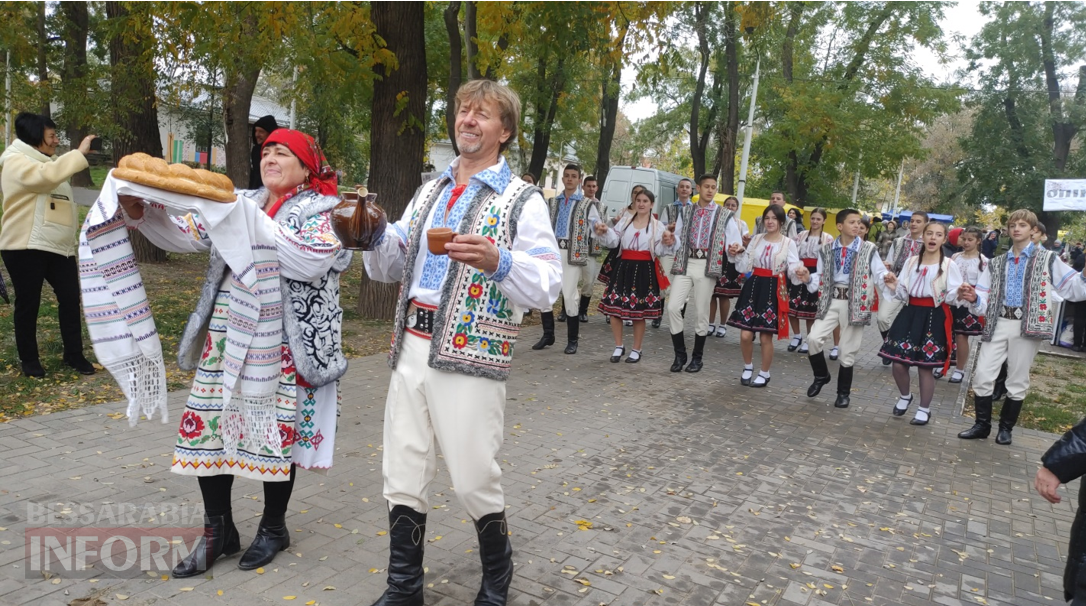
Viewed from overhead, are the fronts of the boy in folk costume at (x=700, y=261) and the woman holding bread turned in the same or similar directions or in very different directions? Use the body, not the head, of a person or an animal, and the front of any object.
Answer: same or similar directions

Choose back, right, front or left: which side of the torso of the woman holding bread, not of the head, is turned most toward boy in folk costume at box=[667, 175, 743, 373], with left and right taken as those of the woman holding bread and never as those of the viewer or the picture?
back

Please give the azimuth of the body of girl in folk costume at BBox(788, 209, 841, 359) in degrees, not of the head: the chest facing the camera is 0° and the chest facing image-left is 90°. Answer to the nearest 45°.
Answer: approximately 45°

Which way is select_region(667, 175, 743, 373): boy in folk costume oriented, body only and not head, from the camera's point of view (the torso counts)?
toward the camera

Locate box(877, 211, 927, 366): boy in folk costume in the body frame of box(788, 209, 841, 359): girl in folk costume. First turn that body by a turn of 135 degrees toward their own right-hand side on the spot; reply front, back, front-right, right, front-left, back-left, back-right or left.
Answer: right

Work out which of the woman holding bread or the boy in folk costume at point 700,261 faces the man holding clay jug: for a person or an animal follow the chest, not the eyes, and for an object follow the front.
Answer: the boy in folk costume

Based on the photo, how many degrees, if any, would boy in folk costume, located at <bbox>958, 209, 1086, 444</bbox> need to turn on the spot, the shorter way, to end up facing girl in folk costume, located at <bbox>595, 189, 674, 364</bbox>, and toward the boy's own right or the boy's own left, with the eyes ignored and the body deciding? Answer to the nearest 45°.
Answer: approximately 45° to the boy's own right

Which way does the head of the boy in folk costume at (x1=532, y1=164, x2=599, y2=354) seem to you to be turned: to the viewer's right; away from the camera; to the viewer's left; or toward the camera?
toward the camera

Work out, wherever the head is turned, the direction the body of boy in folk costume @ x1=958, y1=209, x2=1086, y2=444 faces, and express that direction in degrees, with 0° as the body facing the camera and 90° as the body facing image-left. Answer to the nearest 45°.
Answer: approximately 45°

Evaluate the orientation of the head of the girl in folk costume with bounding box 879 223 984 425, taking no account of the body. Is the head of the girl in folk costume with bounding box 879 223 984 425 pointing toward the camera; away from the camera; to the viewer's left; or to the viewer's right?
toward the camera

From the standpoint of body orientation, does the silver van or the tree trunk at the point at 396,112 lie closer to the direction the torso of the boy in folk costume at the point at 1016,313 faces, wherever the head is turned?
the tree trunk

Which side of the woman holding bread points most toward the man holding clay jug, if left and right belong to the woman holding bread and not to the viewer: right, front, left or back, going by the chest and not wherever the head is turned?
left

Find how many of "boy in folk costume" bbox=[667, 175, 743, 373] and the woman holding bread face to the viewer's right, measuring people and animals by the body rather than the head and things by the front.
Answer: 0

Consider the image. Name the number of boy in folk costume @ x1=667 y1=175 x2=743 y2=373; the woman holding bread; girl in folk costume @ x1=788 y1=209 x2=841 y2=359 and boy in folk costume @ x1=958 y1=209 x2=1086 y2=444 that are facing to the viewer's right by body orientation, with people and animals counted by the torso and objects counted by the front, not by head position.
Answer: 0

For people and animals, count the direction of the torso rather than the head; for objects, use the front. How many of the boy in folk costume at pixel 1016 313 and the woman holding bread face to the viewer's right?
0

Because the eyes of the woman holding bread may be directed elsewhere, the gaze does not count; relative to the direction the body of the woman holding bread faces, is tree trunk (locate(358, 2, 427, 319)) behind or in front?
behind

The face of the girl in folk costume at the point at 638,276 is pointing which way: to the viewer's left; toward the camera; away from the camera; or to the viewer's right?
toward the camera
